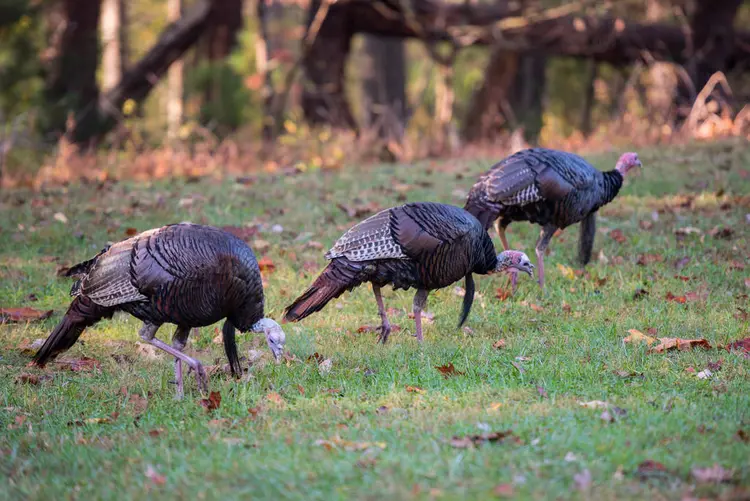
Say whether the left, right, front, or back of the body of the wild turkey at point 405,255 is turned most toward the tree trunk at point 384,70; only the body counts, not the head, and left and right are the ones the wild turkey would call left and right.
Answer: left

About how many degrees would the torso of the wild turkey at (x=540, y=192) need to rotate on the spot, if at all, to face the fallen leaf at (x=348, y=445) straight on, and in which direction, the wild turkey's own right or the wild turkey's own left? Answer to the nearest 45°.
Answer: approximately 90° to the wild turkey's own right

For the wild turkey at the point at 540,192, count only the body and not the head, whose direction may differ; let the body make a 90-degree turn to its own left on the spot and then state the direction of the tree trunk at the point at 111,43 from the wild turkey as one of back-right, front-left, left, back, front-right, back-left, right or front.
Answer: front-left

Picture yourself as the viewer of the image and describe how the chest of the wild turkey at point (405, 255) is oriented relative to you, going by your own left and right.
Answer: facing to the right of the viewer

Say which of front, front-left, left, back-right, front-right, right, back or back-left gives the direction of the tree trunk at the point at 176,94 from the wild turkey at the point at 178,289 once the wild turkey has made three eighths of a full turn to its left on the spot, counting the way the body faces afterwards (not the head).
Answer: front-right

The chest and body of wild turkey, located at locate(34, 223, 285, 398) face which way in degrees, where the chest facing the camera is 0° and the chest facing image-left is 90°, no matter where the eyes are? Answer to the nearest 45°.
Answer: approximately 270°

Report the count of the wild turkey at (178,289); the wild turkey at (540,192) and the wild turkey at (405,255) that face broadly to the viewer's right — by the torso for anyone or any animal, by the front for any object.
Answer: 3

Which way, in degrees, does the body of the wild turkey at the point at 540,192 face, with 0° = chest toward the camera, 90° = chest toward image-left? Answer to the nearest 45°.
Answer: approximately 270°

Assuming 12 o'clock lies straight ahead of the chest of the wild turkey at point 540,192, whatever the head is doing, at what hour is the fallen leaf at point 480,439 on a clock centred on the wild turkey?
The fallen leaf is roughly at 3 o'clock from the wild turkey.

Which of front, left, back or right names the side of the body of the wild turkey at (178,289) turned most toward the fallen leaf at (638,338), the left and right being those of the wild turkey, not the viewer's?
front

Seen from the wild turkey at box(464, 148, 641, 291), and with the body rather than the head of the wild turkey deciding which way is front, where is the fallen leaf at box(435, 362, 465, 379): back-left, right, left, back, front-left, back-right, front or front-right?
right

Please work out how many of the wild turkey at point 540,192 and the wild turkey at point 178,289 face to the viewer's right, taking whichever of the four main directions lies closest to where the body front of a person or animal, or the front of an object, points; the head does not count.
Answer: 2

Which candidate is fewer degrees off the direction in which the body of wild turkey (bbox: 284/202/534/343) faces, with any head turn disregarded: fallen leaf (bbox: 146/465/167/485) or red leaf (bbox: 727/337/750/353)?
the red leaf

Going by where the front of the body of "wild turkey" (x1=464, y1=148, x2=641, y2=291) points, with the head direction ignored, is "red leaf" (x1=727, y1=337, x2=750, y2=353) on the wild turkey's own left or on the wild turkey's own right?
on the wild turkey's own right
